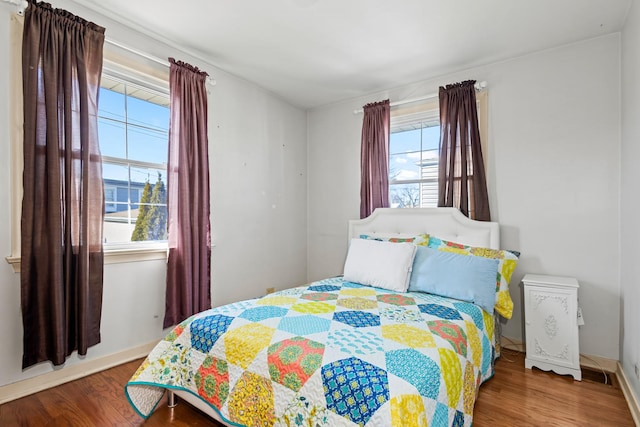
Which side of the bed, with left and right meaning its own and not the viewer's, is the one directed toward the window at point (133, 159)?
right

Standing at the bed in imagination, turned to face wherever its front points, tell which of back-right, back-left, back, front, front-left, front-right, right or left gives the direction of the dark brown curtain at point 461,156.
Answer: back

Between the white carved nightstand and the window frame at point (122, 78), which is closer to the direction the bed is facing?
the window frame

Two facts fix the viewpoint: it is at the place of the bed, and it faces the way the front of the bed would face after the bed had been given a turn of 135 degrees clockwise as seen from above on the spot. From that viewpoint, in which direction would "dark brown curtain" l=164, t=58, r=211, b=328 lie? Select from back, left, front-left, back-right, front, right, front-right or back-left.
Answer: front-left

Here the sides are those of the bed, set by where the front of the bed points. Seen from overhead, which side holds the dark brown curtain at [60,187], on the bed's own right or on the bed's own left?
on the bed's own right

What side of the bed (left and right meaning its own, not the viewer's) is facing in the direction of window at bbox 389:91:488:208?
back

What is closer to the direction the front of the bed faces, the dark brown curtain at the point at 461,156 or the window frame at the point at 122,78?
the window frame

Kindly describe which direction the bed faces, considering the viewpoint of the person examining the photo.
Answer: facing the viewer and to the left of the viewer

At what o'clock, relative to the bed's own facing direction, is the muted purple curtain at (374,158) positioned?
The muted purple curtain is roughly at 5 o'clock from the bed.
